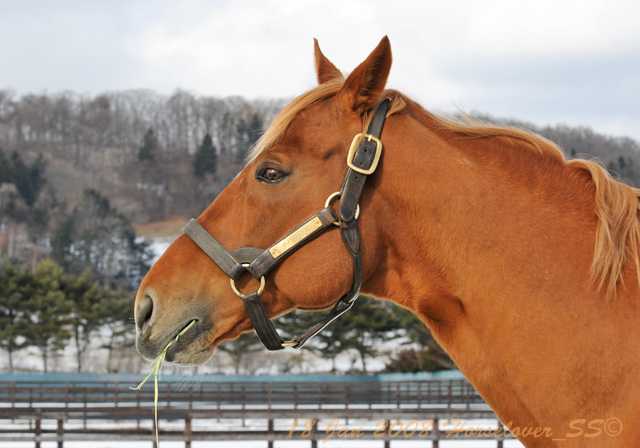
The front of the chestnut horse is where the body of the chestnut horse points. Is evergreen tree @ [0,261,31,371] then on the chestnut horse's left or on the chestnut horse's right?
on the chestnut horse's right

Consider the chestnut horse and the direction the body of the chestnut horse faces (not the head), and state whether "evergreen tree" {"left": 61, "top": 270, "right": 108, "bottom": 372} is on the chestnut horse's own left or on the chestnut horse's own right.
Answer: on the chestnut horse's own right

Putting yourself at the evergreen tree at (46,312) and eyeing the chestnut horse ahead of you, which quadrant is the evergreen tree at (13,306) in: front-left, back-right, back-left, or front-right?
back-right

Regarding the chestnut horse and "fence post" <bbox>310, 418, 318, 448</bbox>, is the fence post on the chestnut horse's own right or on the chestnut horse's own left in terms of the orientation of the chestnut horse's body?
on the chestnut horse's own right

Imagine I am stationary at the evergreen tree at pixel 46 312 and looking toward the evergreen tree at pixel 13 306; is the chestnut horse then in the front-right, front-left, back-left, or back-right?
back-left

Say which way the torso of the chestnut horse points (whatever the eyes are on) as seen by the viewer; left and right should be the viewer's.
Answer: facing to the left of the viewer
